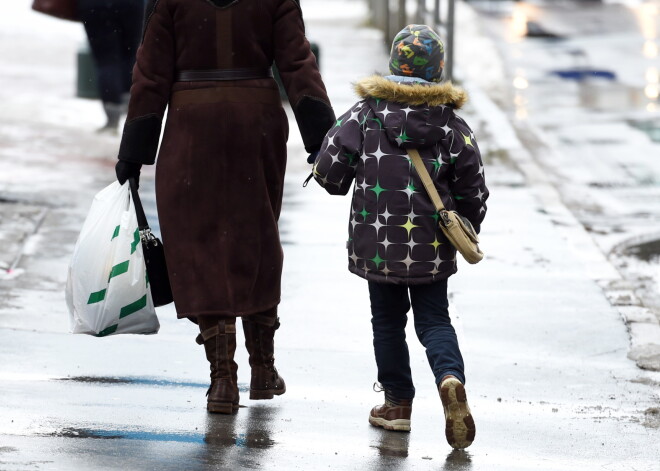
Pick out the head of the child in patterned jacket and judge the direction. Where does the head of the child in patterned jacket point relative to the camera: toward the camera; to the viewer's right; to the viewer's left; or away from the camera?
away from the camera

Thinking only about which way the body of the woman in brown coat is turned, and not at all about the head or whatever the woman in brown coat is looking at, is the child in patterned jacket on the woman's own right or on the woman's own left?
on the woman's own right

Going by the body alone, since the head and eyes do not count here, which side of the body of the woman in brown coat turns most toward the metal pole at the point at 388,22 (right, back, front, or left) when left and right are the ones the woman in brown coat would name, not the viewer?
front

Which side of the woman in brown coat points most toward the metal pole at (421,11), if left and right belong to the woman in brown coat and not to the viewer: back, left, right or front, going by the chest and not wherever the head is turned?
front

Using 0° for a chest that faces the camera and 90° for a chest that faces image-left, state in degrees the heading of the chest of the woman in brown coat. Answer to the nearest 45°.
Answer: approximately 180°

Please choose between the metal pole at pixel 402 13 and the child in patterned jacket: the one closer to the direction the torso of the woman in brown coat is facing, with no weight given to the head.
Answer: the metal pole
